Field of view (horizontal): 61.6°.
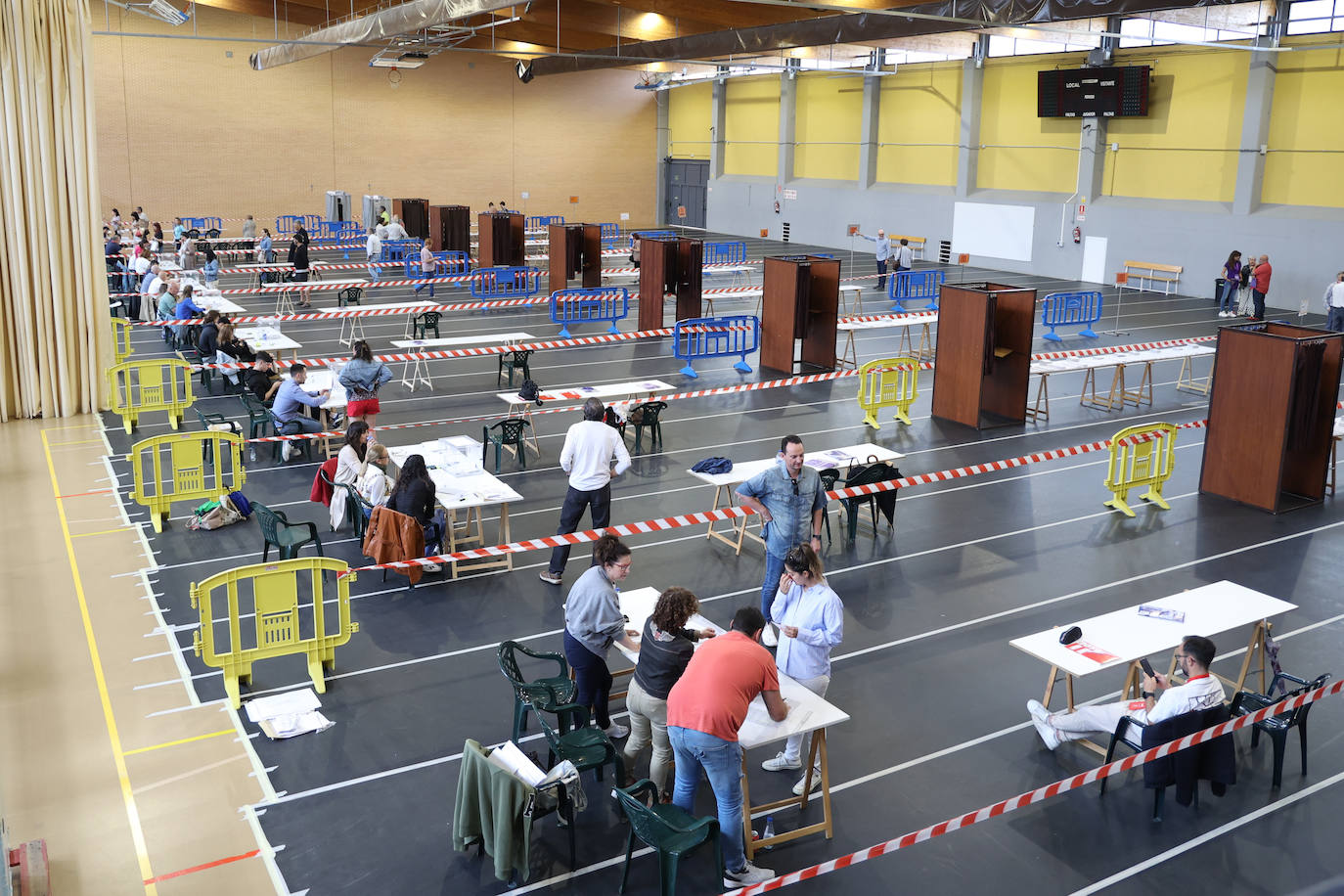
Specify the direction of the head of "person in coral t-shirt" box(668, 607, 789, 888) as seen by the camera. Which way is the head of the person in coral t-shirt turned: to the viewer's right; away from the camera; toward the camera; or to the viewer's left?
away from the camera

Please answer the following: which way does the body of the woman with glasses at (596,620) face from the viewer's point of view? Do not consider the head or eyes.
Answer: to the viewer's right

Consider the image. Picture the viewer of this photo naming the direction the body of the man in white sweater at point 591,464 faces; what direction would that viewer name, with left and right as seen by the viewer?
facing away from the viewer

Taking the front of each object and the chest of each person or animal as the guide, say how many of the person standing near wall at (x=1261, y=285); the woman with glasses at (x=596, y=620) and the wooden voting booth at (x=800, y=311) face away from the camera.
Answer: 0

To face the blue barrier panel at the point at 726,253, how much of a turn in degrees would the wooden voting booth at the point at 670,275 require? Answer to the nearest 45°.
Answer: approximately 135° to its left

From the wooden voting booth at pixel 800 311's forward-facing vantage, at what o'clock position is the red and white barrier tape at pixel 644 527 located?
The red and white barrier tape is roughly at 2 o'clock from the wooden voting booth.

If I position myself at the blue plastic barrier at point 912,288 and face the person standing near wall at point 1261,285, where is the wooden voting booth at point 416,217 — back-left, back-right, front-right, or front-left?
back-left

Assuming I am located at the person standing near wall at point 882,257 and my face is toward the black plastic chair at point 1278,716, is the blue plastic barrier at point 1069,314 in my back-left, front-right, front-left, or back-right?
front-left

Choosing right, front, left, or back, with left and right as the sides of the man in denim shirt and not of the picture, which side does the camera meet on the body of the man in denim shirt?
front

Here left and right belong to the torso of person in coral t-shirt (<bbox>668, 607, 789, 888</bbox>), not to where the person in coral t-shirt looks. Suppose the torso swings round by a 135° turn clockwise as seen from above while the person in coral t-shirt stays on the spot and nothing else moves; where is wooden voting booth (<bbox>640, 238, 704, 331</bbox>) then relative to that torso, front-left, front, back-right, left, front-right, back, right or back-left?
back

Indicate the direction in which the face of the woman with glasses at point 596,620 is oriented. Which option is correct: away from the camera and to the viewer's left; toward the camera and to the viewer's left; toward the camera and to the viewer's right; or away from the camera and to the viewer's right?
toward the camera and to the viewer's right

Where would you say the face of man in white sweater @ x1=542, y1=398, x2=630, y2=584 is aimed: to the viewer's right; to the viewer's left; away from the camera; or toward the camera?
away from the camera

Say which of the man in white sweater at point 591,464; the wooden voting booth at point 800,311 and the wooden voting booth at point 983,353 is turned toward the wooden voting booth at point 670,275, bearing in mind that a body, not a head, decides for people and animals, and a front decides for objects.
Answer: the man in white sweater

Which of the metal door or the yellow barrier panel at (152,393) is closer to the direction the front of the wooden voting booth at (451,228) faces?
the yellow barrier panel
